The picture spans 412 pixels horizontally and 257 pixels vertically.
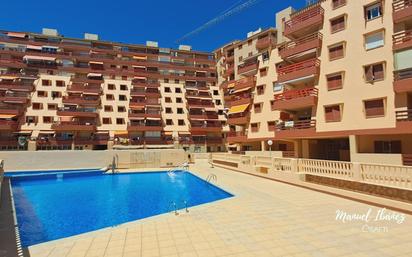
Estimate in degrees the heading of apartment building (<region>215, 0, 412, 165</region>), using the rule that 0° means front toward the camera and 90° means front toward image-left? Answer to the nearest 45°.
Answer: approximately 45°

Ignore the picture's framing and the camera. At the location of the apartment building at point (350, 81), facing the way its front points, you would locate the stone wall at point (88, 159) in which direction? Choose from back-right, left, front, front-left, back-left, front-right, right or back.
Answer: front-right
